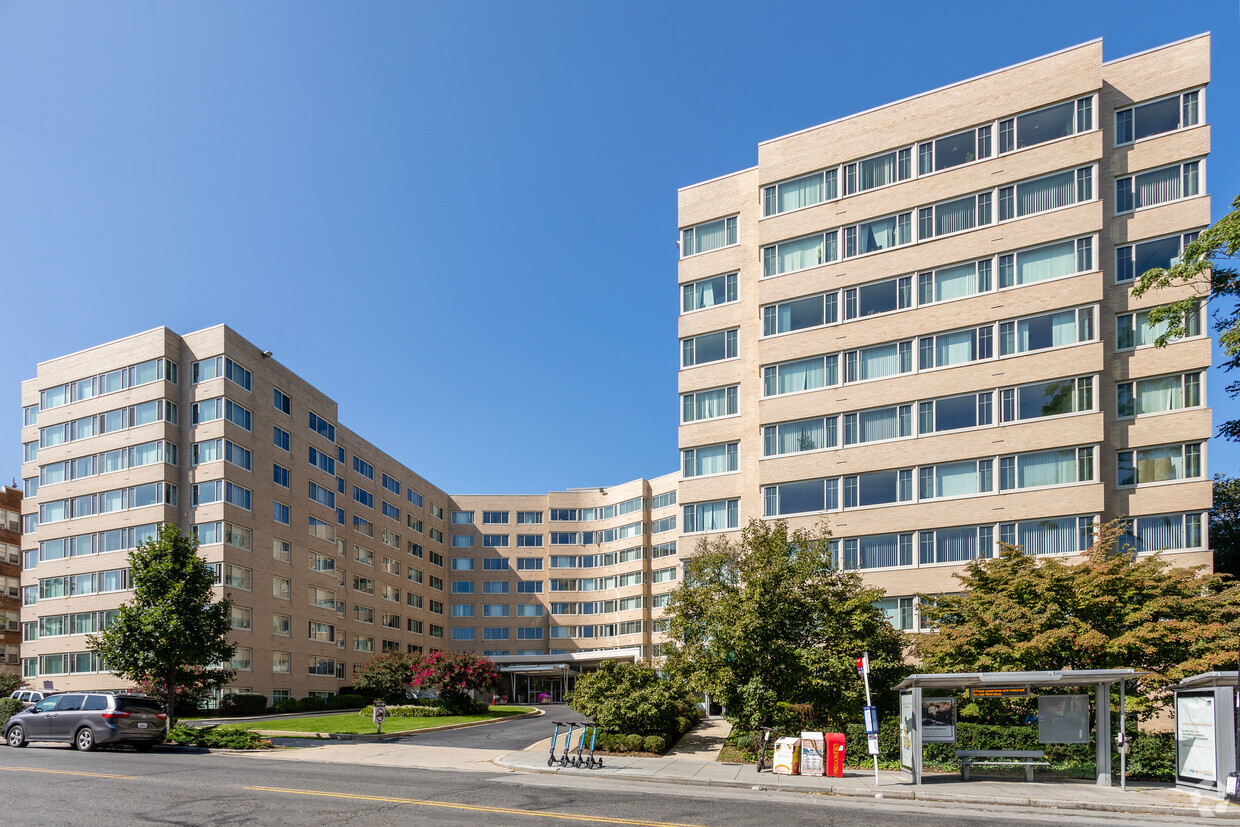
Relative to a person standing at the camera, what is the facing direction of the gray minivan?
facing away from the viewer and to the left of the viewer

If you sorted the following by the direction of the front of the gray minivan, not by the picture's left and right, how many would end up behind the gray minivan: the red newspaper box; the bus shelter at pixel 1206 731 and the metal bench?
3

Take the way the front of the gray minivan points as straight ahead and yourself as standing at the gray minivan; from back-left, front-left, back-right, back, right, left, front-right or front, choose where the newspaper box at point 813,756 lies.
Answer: back

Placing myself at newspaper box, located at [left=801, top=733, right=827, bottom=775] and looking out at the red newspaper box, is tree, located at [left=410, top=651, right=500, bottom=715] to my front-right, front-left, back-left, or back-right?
back-left

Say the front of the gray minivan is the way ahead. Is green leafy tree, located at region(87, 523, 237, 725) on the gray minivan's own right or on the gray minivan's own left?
on the gray minivan's own right

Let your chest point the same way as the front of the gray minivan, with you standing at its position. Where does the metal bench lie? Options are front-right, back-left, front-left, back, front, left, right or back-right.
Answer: back

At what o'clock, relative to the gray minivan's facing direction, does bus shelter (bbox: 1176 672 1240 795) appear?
The bus shelter is roughly at 6 o'clock from the gray minivan.

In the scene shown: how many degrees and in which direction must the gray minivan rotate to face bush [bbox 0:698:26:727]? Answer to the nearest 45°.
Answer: approximately 45° to its right

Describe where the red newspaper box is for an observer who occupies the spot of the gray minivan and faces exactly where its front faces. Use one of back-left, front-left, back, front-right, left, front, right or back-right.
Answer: back

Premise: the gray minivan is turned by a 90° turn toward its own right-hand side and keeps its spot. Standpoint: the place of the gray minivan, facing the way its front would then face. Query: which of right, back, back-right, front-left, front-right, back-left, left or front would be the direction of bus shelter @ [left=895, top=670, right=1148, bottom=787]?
right

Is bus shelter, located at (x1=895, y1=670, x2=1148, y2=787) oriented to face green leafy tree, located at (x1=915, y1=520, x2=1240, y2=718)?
no

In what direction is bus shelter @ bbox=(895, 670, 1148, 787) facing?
toward the camera

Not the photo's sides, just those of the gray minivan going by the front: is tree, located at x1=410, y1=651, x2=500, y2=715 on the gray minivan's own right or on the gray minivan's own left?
on the gray minivan's own right
